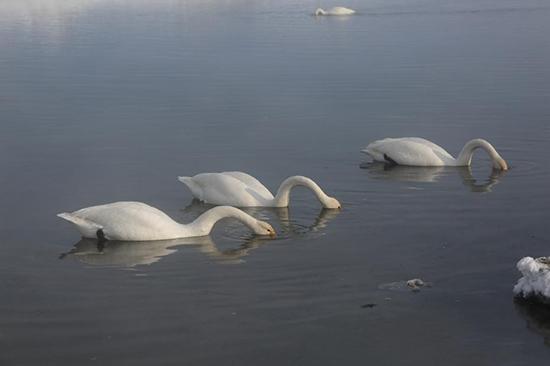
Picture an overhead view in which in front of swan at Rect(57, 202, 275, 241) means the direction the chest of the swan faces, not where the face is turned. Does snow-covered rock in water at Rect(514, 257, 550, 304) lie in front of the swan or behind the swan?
in front

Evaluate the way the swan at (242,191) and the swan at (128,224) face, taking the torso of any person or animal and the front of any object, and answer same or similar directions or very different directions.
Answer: same or similar directions

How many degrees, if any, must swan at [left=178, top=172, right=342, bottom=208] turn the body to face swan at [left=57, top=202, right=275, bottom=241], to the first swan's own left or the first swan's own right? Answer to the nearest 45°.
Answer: approximately 135° to the first swan's own right

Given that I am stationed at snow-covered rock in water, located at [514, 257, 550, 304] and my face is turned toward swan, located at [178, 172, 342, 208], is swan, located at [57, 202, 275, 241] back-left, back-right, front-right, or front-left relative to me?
front-left

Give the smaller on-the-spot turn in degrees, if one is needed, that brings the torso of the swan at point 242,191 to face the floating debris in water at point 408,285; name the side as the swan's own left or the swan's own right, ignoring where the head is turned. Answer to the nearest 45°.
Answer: approximately 45° to the swan's own right

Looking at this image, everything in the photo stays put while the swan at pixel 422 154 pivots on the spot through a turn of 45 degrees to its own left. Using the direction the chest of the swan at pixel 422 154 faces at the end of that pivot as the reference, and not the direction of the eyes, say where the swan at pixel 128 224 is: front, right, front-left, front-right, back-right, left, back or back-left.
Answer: back

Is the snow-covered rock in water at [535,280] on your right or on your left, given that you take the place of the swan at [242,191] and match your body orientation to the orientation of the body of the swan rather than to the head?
on your right

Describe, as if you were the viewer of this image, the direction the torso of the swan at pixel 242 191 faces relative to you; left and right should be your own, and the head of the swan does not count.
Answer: facing to the right of the viewer

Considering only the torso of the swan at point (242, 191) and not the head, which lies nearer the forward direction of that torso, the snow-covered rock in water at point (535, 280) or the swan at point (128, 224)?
the snow-covered rock in water

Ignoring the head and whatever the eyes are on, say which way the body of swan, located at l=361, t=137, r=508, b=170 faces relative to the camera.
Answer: to the viewer's right

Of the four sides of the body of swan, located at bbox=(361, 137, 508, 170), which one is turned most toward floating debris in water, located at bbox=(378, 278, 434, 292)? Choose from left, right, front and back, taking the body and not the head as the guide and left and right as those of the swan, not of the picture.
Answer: right

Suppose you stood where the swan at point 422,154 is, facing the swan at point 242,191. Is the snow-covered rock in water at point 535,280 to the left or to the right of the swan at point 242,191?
left

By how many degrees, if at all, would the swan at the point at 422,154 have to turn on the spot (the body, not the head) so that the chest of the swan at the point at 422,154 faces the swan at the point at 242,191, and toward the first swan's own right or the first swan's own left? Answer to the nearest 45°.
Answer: approximately 135° to the first swan's own right

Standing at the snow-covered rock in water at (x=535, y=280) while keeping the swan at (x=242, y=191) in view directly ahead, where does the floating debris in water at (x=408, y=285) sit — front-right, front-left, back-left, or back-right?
front-left

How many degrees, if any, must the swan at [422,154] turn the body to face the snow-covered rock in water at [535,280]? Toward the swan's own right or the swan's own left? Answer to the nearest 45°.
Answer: approximately 90° to the swan's own right

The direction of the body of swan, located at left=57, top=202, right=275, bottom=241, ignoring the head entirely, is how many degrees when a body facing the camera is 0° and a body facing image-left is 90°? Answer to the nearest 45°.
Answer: approximately 270°

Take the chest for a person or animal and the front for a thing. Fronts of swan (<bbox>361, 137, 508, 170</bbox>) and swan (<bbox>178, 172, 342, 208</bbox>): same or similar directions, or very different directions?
same or similar directions
